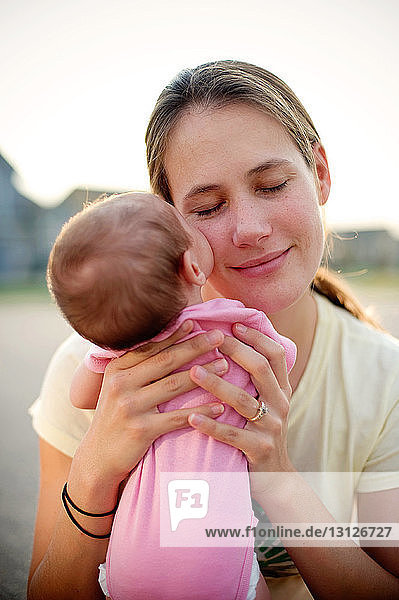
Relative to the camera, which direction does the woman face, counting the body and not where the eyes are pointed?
toward the camera

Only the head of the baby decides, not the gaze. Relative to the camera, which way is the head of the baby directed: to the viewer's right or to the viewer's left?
to the viewer's right

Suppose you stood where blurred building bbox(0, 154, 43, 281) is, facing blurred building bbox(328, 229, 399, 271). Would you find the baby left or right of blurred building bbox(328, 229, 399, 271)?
right

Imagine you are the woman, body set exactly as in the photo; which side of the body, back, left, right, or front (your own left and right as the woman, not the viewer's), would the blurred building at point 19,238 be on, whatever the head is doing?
back

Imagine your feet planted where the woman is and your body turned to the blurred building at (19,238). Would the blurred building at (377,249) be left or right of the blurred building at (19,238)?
right

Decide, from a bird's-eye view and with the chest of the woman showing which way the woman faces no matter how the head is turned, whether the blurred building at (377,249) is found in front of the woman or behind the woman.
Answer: behind
